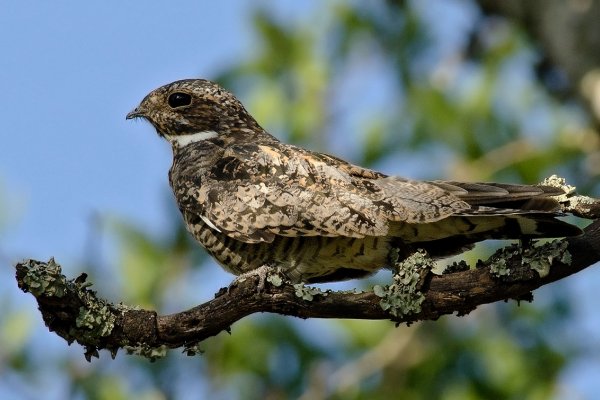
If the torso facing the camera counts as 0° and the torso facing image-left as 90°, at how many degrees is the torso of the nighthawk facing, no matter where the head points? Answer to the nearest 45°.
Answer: approximately 90°
